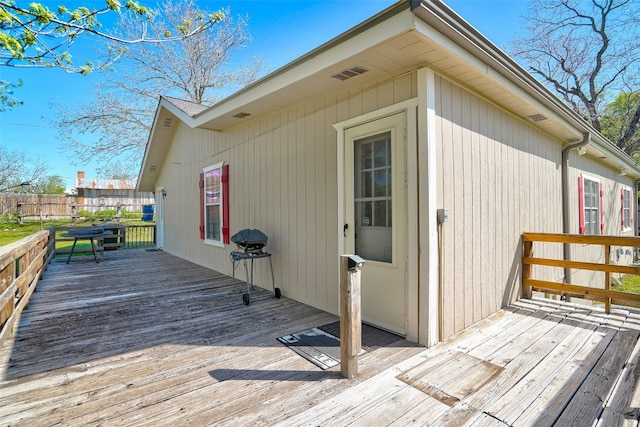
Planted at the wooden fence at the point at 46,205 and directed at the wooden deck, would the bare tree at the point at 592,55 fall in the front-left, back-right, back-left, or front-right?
front-left

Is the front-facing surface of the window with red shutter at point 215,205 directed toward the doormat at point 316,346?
no

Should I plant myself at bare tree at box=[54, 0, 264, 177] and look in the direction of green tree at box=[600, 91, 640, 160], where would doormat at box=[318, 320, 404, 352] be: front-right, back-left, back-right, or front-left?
front-right

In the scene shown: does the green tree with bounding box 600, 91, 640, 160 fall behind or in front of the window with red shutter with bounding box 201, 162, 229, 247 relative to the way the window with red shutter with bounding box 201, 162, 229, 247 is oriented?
behind

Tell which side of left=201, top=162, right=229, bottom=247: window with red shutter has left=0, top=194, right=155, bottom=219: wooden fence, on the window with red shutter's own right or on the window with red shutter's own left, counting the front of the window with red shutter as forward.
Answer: on the window with red shutter's own right

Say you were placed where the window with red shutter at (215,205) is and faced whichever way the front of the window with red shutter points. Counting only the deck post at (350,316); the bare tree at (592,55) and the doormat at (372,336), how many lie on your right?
0

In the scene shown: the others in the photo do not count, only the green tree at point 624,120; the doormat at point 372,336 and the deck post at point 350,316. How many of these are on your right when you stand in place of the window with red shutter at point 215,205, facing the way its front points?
0

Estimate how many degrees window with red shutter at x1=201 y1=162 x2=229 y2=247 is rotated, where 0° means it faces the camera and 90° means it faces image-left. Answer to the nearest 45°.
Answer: approximately 45°

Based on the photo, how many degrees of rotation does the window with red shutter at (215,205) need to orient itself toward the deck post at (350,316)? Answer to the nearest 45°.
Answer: approximately 45° to its left

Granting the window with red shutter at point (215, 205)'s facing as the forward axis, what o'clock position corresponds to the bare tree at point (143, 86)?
The bare tree is roughly at 4 o'clock from the window with red shutter.

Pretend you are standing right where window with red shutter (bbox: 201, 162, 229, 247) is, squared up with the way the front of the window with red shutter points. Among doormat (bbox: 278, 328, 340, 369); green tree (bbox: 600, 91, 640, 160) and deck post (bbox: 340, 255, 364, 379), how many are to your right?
0

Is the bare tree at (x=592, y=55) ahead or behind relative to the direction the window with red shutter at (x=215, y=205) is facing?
behind

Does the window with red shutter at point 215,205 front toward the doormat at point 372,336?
no

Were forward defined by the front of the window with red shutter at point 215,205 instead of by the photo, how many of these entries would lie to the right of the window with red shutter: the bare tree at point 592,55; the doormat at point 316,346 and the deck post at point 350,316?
0
